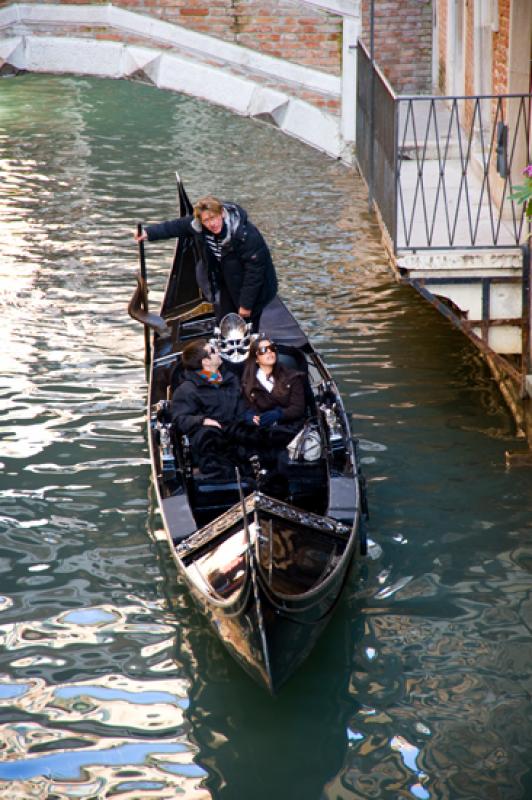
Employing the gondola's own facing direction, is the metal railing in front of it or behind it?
behind

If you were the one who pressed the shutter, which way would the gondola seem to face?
facing the viewer
